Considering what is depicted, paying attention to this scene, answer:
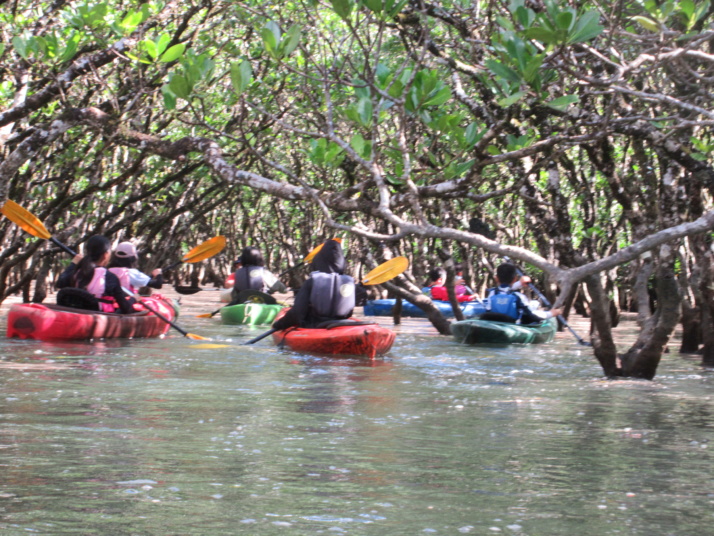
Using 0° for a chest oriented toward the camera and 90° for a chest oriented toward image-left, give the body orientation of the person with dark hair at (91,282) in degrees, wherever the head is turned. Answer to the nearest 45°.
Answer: approximately 225°

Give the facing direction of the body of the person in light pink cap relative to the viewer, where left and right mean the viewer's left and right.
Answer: facing away from the viewer and to the right of the viewer

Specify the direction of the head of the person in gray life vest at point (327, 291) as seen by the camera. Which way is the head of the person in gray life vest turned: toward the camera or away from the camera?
away from the camera

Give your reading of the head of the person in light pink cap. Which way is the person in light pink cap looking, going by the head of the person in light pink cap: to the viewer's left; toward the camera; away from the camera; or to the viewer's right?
away from the camera

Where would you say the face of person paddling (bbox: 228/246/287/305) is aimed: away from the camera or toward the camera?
away from the camera

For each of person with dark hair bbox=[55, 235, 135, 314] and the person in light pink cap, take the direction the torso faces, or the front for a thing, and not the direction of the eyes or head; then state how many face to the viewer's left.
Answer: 0

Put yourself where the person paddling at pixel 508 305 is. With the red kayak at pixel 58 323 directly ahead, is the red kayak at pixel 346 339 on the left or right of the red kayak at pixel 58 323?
left

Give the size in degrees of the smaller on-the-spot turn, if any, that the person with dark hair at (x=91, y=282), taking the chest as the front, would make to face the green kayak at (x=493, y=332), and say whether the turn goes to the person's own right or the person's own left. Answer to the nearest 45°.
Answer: approximately 45° to the person's own right

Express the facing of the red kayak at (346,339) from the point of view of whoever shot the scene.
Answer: facing away from the viewer and to the left of the viewer

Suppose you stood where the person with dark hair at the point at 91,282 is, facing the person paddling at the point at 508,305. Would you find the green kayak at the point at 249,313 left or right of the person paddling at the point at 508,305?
left

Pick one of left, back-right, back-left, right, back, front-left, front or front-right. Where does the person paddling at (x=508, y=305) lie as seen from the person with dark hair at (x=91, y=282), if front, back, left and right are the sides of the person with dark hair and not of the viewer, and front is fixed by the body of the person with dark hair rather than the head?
front-right

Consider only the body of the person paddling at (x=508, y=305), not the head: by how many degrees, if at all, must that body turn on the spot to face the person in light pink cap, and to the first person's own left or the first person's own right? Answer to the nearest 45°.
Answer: approximately 135° to the first person's own left

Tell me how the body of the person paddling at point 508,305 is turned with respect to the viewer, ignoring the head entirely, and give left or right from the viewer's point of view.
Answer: facing away from the viewer and to the right of the viewer

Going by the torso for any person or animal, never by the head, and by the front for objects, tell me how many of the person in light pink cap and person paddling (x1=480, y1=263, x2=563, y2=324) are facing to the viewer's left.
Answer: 0
